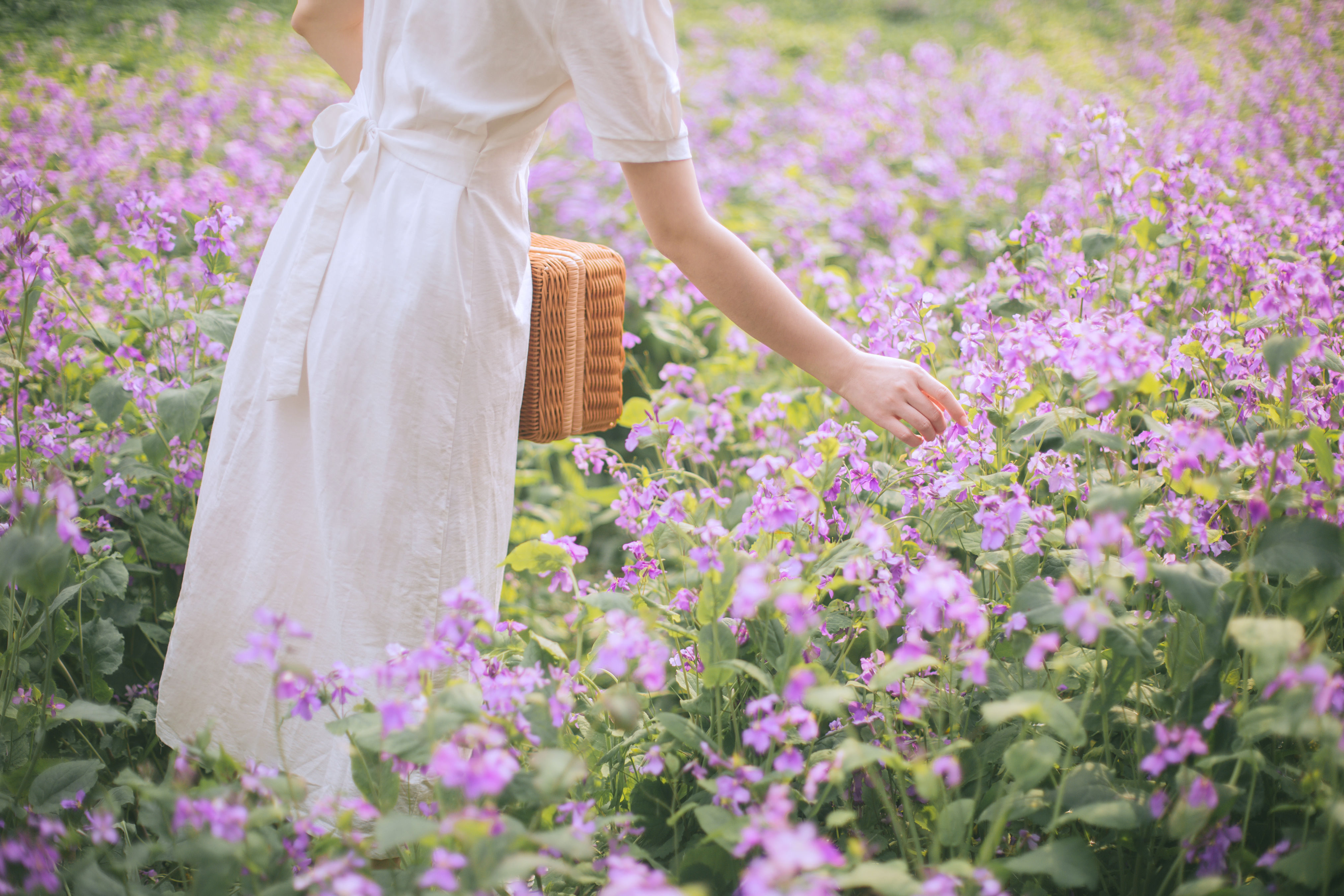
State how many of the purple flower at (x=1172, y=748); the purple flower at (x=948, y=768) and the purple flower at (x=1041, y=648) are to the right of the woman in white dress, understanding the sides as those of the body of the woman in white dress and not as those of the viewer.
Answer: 3

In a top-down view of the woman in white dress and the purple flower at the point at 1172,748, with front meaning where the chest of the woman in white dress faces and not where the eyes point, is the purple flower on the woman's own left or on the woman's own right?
on the woman's own right

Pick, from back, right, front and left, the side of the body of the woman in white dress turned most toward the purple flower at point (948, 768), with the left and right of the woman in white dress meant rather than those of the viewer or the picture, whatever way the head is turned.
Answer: right

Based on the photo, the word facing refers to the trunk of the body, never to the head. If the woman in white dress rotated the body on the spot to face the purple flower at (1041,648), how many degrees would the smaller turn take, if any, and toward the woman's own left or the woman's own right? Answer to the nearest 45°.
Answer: approximately 90° to the woman's own right

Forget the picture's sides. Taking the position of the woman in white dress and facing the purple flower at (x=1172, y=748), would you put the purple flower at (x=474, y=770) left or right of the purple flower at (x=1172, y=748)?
right

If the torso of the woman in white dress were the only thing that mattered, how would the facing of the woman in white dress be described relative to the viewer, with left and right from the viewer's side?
facing away from the viewer and to the right of the viewer

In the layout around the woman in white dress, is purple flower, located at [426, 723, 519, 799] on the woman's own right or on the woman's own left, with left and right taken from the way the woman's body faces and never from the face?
on the woman's own right

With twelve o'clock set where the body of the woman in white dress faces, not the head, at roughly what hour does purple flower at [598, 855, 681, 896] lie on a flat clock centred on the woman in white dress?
The purple flower is roughly at 4 o'clock from the woman in white dress.
